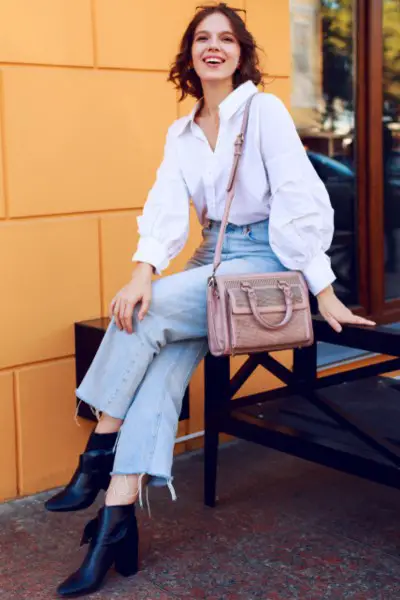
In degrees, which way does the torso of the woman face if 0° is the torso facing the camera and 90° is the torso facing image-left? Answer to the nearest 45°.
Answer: approximately 45°
